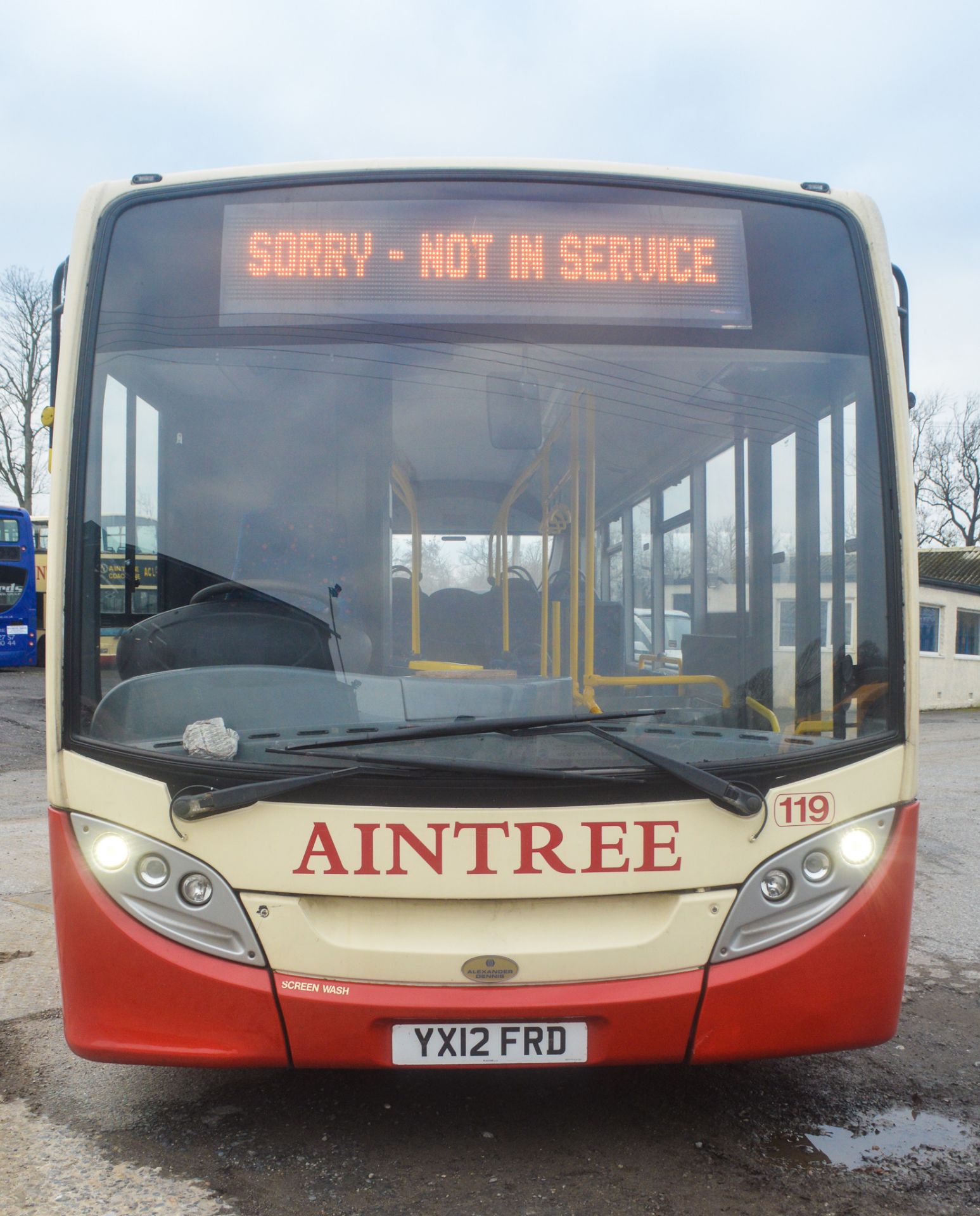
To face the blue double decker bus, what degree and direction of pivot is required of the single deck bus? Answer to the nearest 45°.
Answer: approximately 135° to its right

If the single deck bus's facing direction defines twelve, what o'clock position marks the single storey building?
The single storey building is roughly at 7 o'clock from the single deck bus.

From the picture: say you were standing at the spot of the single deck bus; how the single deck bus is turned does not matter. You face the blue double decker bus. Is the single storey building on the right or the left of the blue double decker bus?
right

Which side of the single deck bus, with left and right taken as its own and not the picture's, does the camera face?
front
